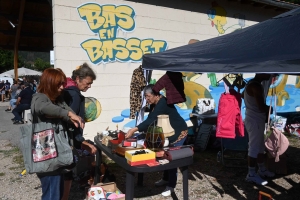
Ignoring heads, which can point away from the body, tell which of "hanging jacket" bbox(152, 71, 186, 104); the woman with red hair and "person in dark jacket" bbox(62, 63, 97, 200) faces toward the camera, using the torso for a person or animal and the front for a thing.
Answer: the hanging jacket

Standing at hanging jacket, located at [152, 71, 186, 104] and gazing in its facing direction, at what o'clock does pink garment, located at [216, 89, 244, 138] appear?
The pink garment is roughly at 9 o'clock from the hanging jacket.

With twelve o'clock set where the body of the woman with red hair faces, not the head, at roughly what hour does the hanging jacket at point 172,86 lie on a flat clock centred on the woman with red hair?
The hanging jacket is roughly at 11 o'clock from the woman with red hair.

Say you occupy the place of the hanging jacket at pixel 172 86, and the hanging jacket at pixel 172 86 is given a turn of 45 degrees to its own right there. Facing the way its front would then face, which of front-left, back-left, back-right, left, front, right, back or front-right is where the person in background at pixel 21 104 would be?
right

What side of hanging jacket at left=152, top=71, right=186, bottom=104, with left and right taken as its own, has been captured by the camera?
front

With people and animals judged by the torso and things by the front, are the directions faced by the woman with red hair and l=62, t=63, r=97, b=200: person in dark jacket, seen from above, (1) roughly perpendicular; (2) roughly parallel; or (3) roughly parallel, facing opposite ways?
roughly parallel

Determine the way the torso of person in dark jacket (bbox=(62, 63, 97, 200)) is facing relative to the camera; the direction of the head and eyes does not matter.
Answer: to the viewer's right

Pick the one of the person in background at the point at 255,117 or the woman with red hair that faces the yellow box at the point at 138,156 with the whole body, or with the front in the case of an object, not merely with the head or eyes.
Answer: the woman with red hair

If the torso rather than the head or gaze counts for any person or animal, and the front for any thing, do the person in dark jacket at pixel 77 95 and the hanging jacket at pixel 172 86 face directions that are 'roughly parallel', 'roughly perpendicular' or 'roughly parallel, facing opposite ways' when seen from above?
roughly perpendicular

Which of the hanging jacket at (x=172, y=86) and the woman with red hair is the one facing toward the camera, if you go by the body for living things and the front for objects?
the hanging jacket

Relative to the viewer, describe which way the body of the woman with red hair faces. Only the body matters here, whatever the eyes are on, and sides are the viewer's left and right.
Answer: facing to the right of the viewer
